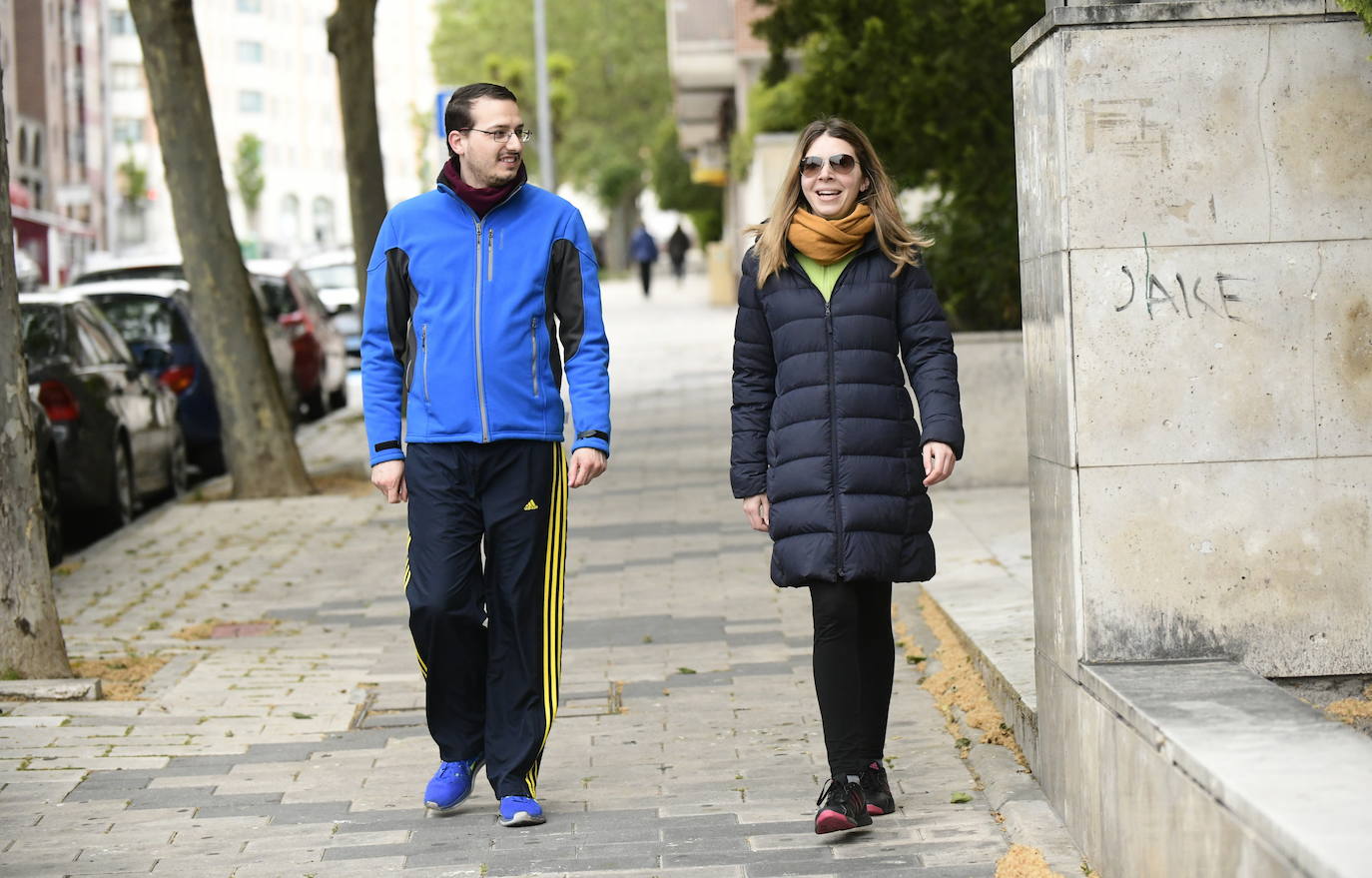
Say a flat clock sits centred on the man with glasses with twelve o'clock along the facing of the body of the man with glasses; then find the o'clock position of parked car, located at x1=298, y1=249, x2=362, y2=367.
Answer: The parked car is roughly at 6 o'clock from the man with glasses.

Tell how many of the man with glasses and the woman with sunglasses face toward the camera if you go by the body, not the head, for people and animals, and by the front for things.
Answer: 2

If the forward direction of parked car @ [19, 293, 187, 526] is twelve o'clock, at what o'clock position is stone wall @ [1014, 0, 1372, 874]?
The stone wall is roughly at 4 o'clock from the parked car.

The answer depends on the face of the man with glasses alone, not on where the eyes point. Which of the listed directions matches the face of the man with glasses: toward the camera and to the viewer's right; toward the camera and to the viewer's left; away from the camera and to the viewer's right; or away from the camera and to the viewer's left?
toward the camera and to the viewer's right

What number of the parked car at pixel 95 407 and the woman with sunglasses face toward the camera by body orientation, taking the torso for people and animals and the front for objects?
1

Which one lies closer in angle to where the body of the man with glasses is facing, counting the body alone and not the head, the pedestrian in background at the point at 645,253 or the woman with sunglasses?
the woman with sunglasses

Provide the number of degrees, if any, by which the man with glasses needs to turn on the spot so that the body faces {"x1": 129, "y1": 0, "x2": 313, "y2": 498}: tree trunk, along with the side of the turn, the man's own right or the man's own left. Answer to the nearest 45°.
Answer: approximately 180°

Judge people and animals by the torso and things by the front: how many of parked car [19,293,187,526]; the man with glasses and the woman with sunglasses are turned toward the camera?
2

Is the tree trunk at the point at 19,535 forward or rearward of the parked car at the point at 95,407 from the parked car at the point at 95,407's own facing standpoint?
rearward

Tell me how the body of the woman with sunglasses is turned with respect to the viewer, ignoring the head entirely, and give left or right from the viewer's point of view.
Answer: facing the viewer

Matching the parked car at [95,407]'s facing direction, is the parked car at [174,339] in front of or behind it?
in front

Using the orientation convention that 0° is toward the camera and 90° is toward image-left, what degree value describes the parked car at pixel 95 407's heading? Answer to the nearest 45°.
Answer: approximately 225°

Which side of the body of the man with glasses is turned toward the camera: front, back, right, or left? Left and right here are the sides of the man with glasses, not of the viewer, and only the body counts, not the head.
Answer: front

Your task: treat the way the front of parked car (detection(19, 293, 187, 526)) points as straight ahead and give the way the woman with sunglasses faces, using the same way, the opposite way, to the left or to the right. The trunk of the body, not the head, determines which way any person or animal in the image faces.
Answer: the opposite way

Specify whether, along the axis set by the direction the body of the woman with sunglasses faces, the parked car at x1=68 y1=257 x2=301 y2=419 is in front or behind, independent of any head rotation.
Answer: behind

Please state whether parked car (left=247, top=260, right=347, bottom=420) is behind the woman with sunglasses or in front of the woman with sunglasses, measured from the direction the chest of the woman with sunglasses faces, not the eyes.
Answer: behind
